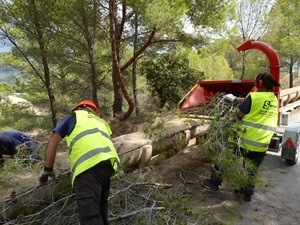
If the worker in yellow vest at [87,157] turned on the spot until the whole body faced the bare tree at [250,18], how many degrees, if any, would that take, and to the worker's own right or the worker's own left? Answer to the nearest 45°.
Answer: approximately 90° to the worker's own right

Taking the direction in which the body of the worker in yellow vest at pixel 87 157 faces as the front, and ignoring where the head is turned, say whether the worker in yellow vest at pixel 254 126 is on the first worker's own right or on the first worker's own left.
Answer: on the first worker's own right

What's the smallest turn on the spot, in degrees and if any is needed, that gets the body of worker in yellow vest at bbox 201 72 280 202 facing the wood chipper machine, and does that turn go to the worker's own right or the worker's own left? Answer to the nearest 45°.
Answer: approximately 45° to the worker's own right

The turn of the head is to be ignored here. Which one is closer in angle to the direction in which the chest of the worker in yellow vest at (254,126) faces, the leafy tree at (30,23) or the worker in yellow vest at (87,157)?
the leafy tree

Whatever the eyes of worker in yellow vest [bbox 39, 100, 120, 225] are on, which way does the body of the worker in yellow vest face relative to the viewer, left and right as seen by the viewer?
facing away from the viewer and to the left of the viewer

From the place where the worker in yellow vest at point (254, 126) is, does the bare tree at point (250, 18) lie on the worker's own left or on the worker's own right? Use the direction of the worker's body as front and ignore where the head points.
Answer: on the worker's own right

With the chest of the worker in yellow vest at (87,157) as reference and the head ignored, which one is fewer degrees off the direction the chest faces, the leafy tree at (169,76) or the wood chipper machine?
the leafy tree

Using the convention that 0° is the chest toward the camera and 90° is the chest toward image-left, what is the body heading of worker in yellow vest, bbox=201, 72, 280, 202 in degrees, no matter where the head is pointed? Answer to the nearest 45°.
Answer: approximately 135°

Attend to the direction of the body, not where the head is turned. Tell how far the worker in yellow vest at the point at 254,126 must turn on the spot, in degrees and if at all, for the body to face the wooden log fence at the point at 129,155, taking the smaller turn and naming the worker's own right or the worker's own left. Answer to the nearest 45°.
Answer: approximately 45° to the worker's own left
